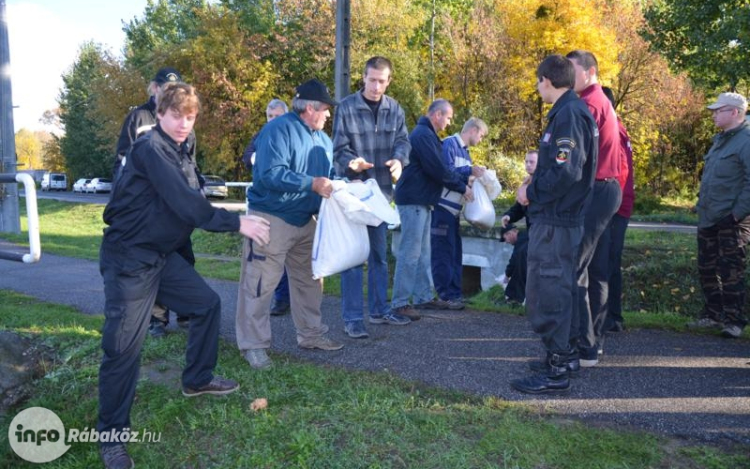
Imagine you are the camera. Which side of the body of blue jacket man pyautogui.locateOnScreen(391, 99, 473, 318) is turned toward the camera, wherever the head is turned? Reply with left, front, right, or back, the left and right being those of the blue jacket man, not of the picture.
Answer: right

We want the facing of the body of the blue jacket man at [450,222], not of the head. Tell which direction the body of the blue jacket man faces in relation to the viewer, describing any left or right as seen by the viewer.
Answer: facing to the right of the viewer

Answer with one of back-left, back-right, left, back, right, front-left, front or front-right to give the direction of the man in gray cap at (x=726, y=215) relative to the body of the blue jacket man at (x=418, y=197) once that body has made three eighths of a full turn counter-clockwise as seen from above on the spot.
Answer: back-right

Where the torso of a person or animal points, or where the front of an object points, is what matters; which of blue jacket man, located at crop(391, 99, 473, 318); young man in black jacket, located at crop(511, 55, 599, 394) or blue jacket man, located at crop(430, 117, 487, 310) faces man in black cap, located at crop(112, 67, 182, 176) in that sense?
the young man in black jacket

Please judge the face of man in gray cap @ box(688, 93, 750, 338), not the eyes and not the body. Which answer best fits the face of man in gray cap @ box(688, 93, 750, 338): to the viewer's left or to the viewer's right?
to the viewer's left

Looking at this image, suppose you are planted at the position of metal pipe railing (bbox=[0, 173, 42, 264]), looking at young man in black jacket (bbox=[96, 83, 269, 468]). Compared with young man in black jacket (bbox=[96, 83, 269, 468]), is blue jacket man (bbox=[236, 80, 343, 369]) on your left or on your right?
left

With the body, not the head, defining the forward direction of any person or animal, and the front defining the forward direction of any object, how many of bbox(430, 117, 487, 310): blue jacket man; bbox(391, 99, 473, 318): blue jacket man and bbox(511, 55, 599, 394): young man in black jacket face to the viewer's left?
1

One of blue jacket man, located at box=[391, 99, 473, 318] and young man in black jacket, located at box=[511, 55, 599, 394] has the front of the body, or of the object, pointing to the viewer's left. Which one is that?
the young man in black jacket

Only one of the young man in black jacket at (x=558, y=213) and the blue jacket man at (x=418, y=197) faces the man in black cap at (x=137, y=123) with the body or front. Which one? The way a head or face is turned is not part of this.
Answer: the young man in black jacket

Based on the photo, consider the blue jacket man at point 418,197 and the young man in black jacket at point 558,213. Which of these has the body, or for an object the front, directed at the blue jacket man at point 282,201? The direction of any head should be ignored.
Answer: the young man in black jacket

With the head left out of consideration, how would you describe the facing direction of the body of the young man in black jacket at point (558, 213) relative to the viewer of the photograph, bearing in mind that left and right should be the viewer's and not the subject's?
facing to the left of the viewer

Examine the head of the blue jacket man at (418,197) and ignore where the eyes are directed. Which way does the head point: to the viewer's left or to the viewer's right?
to the viewer's right

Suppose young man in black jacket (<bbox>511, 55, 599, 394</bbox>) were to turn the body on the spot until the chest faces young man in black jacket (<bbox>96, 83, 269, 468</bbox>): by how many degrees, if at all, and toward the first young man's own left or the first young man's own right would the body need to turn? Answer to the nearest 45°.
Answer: approximately 45° to the first young man's own left

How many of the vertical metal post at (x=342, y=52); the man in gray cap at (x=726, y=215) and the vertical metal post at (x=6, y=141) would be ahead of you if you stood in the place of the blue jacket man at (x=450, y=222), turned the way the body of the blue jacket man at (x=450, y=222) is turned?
1
